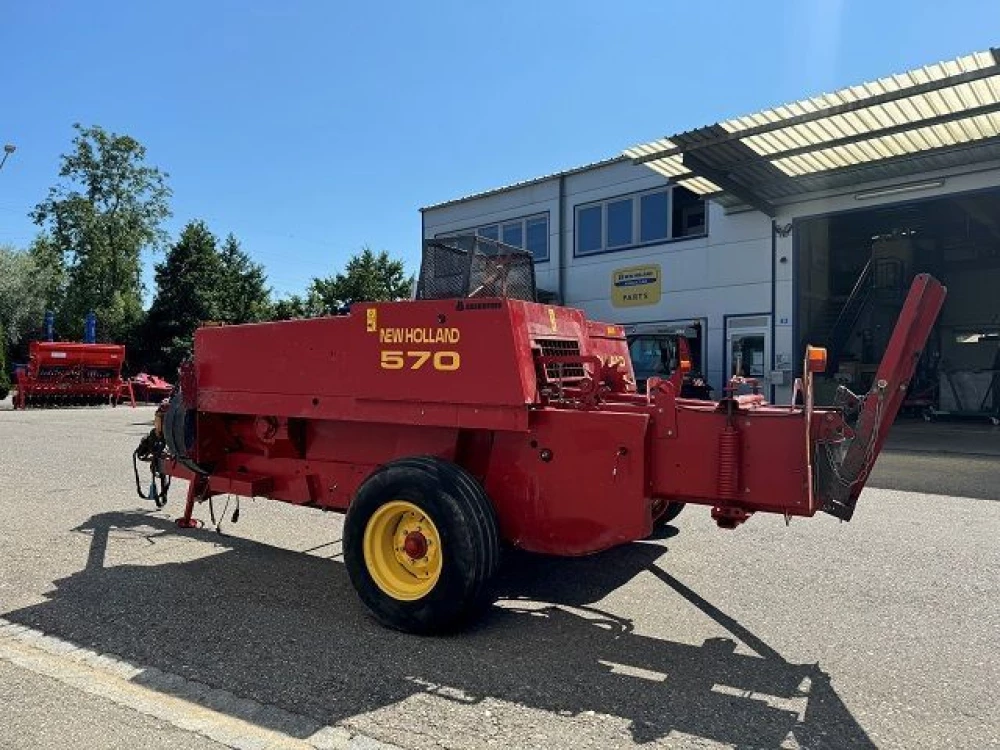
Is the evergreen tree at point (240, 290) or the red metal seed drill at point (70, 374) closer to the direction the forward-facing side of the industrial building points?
the red metal seed drill

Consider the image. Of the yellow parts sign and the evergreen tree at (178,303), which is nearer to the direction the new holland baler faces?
the evergreen tree

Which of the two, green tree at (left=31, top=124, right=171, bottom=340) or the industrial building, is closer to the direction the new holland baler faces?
the green tree

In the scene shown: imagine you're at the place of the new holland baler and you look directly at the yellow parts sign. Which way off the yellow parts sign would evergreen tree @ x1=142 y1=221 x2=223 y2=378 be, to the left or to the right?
left

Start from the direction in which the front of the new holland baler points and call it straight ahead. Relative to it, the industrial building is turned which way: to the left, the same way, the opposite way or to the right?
to the left

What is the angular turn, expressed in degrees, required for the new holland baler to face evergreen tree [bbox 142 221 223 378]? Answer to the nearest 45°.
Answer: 0° — it already faces it

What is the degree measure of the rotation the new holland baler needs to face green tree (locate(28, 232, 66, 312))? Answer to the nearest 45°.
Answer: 0° — it already faces it

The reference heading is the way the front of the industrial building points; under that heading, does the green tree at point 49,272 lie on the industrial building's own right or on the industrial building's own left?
on the industrial building's own right

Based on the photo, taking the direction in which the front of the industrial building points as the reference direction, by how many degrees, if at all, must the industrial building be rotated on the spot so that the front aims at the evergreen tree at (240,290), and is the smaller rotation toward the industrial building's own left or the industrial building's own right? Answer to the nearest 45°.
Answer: approximately 90° to the industrial building's own right

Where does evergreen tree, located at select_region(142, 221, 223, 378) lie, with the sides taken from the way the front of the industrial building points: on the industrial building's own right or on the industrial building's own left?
on the industrial building's own right

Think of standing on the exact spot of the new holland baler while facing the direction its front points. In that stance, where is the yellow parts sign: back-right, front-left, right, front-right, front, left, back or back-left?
front-right

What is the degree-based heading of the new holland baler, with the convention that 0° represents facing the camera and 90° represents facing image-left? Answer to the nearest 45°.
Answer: approximately 135°

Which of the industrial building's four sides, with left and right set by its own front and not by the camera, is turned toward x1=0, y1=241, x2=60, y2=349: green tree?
right
